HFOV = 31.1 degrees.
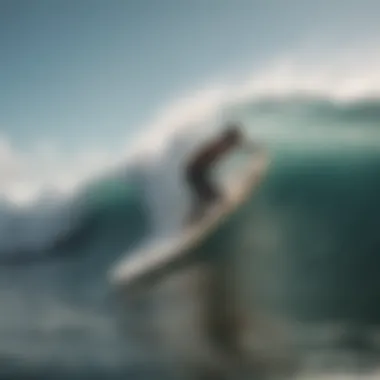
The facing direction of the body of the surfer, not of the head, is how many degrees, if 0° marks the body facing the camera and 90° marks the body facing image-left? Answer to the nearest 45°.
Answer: approximately 270°
